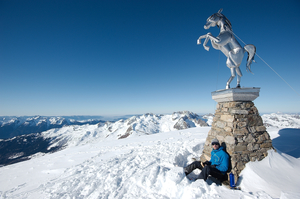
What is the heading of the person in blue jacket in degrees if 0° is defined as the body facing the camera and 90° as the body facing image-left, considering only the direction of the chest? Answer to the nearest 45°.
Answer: approximately 45°

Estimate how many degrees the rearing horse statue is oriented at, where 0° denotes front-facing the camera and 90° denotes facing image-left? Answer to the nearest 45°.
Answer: approximately 90°
